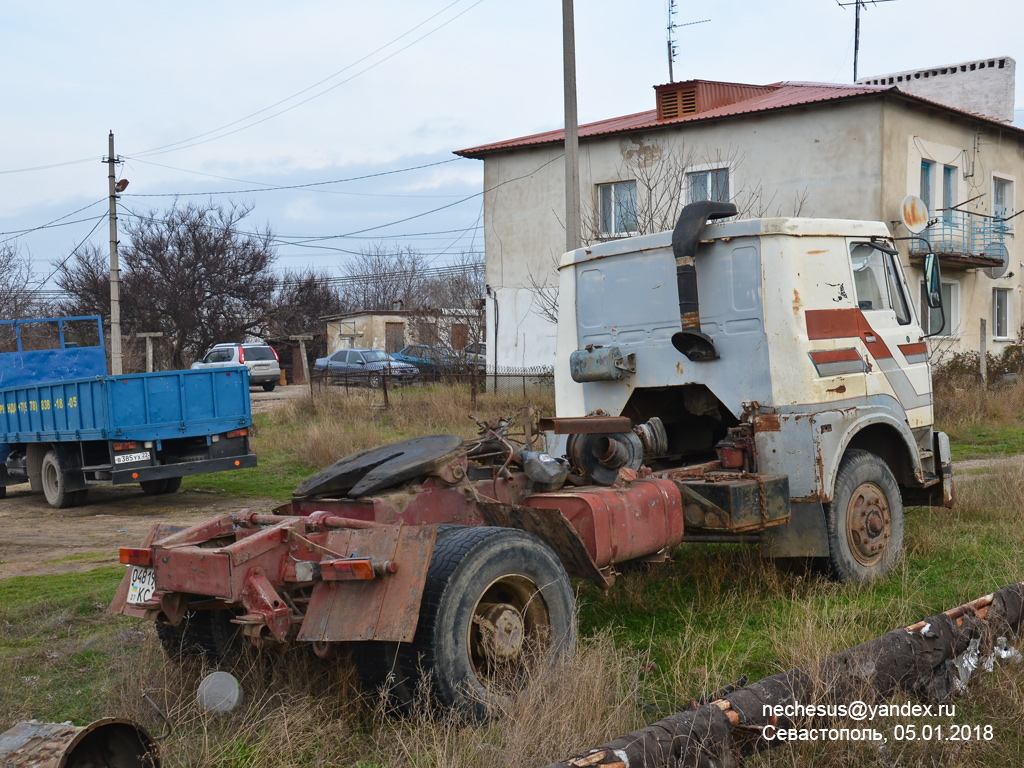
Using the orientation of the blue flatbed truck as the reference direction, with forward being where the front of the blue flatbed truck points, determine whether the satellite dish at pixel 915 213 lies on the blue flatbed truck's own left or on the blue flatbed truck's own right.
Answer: on the blue flatbed truck's own right

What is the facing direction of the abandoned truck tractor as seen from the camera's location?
facing away from the viewer and to the right of the viewer

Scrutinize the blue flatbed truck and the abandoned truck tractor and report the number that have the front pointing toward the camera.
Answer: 0

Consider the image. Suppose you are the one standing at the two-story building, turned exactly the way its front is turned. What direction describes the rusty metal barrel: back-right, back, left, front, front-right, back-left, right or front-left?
front-right

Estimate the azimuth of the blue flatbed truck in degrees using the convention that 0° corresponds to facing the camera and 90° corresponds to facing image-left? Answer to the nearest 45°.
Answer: approximately 135°

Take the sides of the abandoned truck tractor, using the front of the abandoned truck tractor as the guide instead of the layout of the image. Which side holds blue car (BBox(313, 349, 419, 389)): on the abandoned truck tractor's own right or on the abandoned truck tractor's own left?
on the abandoned truck tractor's own left

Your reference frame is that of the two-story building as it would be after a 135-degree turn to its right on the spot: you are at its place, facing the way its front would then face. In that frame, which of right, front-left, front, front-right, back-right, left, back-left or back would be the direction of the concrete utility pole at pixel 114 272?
front

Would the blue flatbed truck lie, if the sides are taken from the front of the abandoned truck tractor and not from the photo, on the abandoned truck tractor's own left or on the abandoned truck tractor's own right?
on the abandoned truck tractor's own left

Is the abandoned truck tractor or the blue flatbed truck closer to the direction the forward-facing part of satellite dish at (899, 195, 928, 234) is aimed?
the abandoned truck tractor
